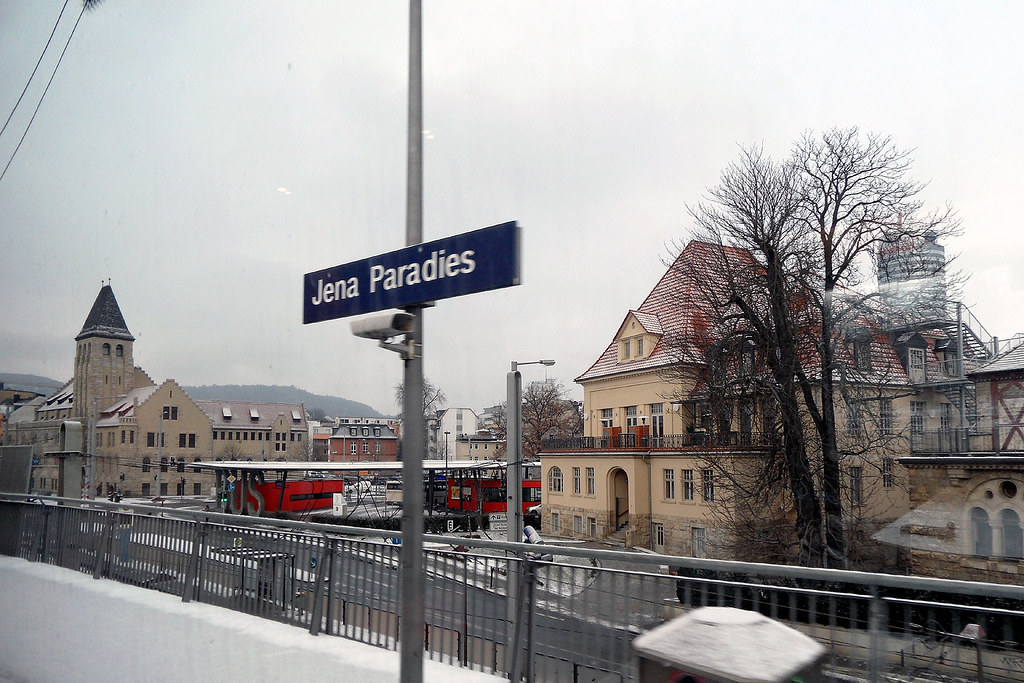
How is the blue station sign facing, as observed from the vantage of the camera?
facing the viewer and to the left of the viewer

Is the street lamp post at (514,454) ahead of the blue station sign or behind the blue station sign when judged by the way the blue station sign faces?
behind

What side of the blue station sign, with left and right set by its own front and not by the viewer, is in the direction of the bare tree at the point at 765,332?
back

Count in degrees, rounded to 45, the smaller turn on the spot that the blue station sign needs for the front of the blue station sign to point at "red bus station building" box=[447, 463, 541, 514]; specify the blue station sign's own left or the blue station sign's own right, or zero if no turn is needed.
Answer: approximately 135° to the blue station sign's own right

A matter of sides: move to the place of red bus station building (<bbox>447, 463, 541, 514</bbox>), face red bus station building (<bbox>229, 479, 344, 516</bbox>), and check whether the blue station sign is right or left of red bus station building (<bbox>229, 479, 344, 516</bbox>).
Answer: left

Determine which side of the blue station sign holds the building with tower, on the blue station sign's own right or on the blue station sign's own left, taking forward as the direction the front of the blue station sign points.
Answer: on the blue station sign's own right

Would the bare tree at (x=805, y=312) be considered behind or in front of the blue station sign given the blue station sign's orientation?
behind

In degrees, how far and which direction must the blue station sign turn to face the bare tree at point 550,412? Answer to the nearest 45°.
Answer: approximately 135° to its right
